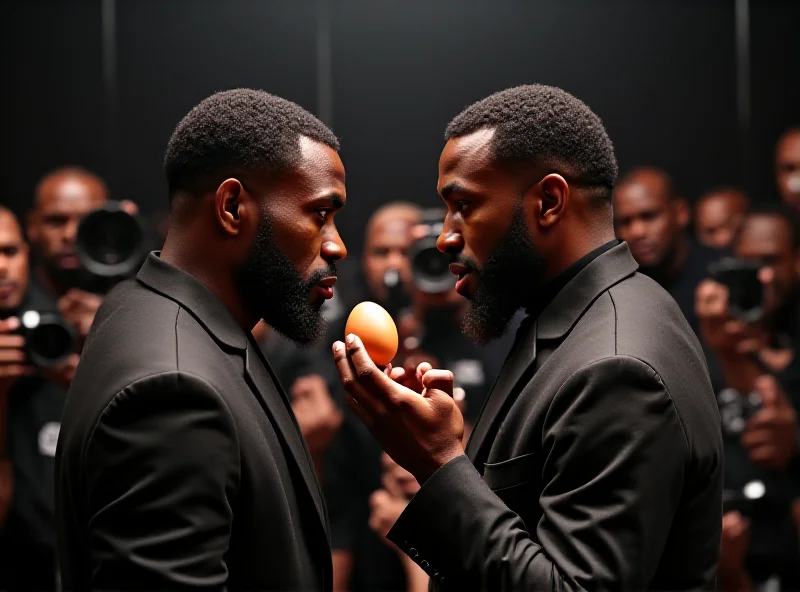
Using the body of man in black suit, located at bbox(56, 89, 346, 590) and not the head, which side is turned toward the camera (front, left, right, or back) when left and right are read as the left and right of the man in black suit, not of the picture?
right

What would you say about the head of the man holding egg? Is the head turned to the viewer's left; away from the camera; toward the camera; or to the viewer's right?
to the viewer's left

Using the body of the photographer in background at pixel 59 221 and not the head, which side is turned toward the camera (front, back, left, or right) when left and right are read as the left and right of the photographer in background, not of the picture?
front

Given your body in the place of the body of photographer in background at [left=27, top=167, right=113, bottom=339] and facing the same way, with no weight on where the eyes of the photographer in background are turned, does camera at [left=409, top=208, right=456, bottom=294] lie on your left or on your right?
on your left

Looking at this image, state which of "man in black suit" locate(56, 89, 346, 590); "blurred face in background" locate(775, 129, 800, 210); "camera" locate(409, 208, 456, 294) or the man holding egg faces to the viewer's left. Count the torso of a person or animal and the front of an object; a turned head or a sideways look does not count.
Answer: the man holding egg

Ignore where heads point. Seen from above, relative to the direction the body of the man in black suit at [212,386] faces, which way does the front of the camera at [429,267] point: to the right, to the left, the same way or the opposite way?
to the right

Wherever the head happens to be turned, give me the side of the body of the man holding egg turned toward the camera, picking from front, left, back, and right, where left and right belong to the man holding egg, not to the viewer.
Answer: left

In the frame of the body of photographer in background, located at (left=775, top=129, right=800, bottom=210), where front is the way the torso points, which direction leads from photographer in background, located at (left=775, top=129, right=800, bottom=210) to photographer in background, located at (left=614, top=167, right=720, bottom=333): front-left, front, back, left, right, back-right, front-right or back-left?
front-right

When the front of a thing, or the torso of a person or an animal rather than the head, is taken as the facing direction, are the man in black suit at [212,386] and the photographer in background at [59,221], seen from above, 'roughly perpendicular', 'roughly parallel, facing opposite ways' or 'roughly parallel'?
roughly perpendicular

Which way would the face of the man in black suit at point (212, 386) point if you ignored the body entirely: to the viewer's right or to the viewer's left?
to the viewer's right

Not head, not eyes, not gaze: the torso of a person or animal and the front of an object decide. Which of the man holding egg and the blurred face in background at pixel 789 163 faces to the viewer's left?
the man holding egg

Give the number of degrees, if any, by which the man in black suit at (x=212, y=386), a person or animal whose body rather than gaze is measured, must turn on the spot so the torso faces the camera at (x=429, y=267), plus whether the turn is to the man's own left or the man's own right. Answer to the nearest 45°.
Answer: approximately 90° to the man's own left
